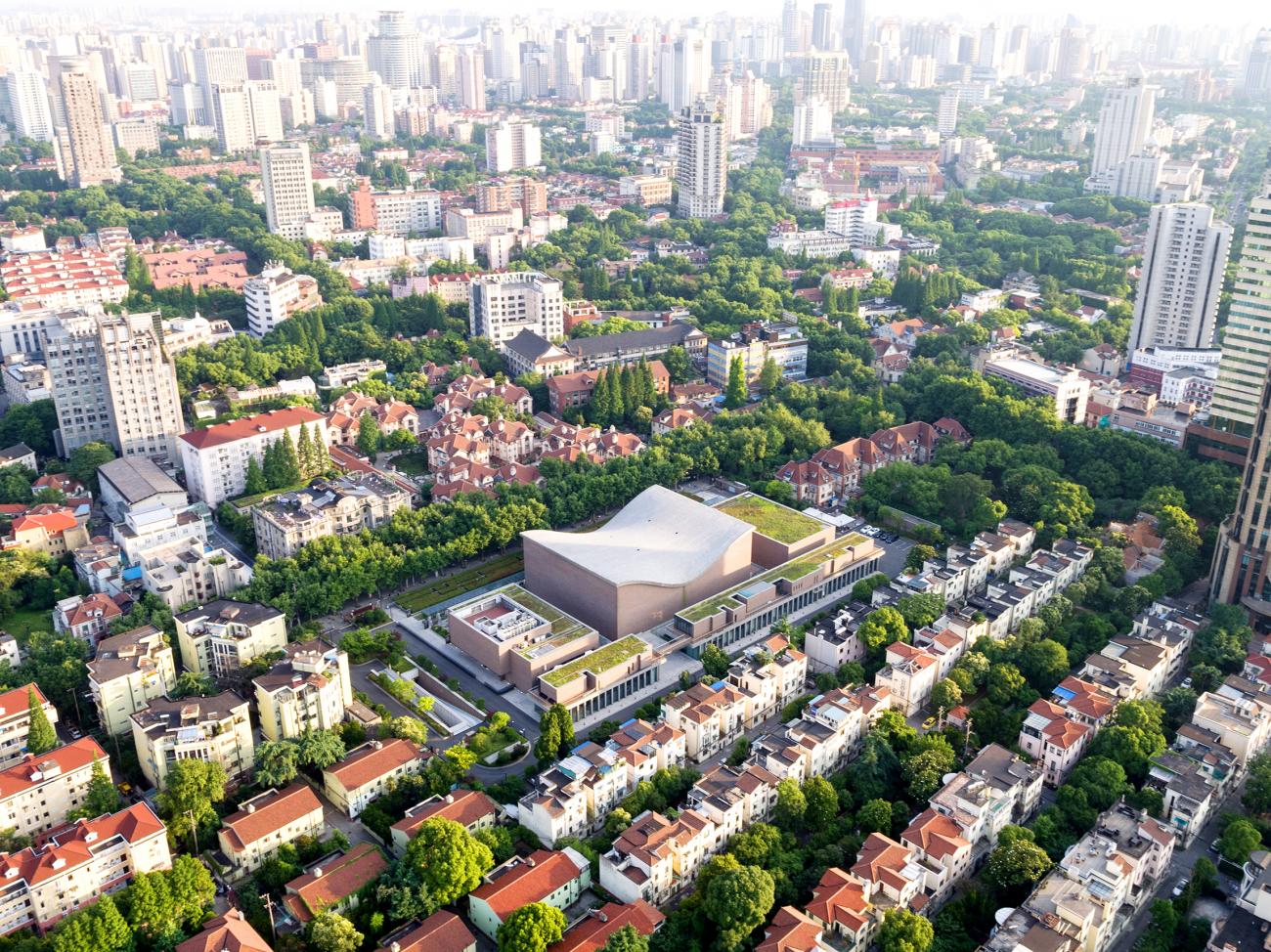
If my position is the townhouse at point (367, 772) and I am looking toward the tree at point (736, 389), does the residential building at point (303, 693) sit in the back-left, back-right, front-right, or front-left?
front-left

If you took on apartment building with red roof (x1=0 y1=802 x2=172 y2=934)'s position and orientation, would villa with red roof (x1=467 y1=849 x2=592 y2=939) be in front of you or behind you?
in front

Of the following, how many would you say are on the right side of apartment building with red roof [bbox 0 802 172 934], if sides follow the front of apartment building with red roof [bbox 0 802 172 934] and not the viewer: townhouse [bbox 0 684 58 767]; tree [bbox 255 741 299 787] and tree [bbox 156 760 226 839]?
0

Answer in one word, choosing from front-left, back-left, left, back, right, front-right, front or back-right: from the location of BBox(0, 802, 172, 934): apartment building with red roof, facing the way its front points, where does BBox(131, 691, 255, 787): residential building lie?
left

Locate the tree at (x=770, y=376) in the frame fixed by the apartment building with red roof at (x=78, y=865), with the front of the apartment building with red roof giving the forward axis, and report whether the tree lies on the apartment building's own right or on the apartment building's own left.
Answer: on the apartment building's own left

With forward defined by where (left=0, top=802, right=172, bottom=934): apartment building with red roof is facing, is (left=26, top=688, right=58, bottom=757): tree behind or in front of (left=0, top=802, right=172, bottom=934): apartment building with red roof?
behind

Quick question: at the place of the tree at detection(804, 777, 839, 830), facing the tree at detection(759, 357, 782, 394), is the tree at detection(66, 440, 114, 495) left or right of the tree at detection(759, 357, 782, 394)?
left

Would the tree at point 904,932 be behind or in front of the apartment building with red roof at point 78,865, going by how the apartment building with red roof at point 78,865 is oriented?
in front

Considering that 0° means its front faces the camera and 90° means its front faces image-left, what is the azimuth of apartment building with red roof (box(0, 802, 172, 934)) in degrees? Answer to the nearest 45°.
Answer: approximately 315°

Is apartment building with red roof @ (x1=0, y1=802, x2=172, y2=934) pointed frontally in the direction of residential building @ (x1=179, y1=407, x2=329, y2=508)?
no

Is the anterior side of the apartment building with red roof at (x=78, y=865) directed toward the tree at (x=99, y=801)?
no

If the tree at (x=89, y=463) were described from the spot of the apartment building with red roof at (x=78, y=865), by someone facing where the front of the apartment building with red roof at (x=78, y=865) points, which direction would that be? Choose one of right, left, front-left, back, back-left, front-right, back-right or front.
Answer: back-left

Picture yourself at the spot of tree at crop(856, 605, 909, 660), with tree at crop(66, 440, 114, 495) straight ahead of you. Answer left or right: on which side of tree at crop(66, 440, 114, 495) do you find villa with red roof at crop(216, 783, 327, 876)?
left
